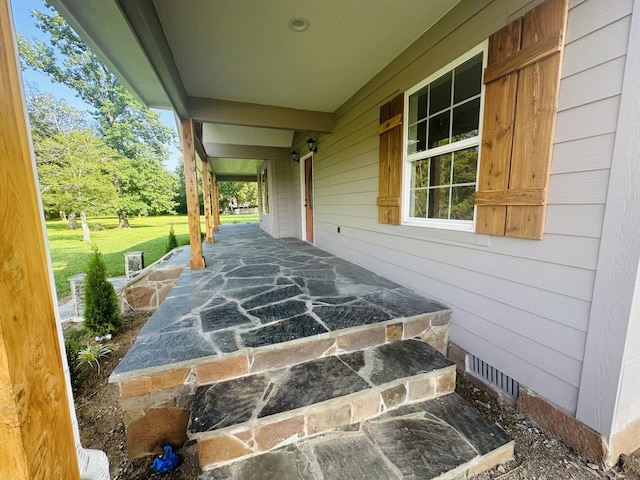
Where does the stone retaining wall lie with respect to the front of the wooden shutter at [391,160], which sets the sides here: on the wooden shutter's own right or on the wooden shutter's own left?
on the wooden shutter's own right

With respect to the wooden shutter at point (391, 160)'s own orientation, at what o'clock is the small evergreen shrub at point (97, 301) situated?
The small evergreen shrub is roughly at 1 o'clock from the wooden shutter.

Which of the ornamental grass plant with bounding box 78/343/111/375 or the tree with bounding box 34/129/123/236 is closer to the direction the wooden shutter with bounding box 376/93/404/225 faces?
the ornamental grass plant

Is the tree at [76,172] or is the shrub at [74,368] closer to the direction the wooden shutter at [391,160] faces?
the shrub

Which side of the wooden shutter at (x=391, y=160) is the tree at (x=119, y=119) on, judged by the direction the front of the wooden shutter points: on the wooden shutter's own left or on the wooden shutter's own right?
on the wooden shutter's own right

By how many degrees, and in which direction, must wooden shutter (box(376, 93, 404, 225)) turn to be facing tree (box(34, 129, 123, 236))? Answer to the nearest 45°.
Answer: approximately 90° to its right

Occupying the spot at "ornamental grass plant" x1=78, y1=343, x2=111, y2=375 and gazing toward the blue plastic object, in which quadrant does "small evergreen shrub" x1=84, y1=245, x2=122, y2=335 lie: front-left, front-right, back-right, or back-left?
back-left

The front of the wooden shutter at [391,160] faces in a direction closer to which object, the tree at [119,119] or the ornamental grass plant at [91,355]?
the ornamental grass plant

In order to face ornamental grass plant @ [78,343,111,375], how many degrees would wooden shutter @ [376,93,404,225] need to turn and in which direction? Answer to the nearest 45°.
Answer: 0° — it already faces it

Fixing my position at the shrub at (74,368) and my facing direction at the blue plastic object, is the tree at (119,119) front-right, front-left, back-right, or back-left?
back-left

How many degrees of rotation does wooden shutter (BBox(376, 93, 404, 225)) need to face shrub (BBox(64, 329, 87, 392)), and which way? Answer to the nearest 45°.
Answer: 0° — it already faces it

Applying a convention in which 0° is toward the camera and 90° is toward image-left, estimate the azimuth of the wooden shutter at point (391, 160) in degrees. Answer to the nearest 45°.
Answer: approximately 45°
